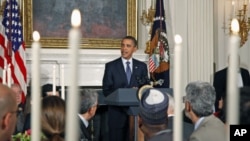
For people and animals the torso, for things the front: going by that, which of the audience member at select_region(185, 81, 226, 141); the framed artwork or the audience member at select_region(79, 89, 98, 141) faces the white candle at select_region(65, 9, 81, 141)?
the framed artwork

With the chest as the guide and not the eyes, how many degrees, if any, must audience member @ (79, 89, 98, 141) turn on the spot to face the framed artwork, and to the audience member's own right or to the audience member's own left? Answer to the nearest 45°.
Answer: approximately 45° to the audience member's own left

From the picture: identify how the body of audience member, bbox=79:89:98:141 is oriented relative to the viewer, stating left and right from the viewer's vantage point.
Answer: facing away from the viewer and to the right of the viewer

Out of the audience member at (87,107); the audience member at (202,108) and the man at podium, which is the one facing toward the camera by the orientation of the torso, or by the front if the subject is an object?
the man at podium

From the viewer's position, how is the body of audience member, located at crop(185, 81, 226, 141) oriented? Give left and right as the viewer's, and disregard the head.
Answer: facing away from the viewer and to the left of the viewer

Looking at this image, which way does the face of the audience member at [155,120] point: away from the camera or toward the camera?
away from the camera

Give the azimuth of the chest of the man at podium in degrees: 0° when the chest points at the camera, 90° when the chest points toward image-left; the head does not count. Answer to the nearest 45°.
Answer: approximately 0°

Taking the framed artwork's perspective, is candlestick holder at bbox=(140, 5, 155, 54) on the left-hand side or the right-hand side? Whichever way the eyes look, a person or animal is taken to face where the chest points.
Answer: on its left

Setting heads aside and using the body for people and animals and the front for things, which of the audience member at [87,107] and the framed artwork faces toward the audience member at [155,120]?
the framed artwork

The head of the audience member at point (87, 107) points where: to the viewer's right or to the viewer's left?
to the viewer's right

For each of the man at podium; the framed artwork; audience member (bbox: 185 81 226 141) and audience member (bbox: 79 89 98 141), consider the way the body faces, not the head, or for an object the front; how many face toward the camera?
2

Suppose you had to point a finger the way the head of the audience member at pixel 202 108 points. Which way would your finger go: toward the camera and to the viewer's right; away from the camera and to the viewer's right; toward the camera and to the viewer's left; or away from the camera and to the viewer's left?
away from the camera and to the viewer's left
